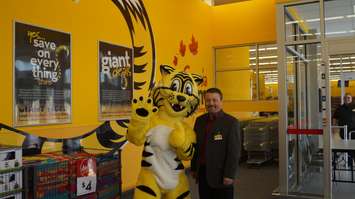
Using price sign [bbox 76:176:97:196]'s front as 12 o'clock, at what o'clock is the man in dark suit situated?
The man in dark suit is roughly at 10 o'clock from the price sign.

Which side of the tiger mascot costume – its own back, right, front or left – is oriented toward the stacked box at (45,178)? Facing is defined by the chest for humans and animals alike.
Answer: right

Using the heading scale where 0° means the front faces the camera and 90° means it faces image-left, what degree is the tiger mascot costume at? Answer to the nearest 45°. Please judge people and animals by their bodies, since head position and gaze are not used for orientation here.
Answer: approximately 0°

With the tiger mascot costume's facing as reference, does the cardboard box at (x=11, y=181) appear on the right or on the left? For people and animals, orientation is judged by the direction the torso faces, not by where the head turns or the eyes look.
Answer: on its right

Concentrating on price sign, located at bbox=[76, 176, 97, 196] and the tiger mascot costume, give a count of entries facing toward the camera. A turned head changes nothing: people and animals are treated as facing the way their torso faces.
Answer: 2

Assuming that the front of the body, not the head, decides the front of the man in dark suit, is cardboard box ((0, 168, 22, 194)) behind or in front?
in front

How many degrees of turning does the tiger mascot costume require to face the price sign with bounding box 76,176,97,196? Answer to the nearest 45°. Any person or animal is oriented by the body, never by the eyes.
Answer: approximately 135° to its right

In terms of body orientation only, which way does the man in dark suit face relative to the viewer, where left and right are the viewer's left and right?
facing the viewer and to the left of the viewer

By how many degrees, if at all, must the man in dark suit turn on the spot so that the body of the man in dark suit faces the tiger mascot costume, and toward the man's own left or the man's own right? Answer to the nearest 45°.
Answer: approximately 45° to the man's own right

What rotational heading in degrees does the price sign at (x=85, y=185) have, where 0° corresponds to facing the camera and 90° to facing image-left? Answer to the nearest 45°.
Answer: approximately 0°
